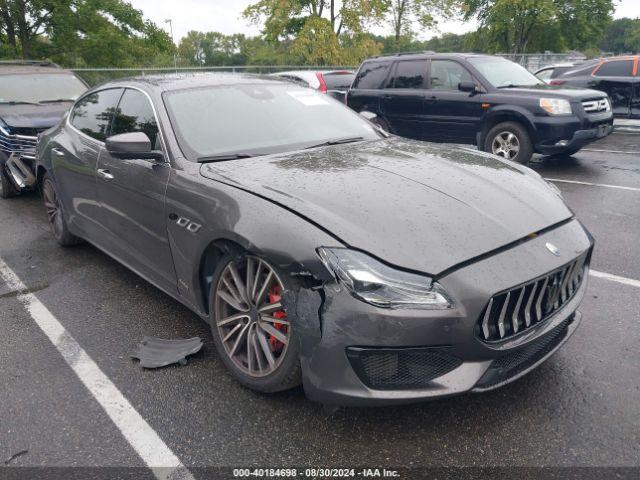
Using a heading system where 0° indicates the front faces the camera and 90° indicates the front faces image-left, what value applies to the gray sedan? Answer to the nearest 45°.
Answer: approximately 315°

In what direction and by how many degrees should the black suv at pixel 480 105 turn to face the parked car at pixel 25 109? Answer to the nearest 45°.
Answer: approximately 90° to its right

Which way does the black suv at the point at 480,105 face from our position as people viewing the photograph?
facing the viewer and to the right of the viewer

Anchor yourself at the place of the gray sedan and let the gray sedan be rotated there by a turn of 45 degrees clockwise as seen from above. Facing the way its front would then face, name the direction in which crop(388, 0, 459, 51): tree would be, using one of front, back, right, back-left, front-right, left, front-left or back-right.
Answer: back

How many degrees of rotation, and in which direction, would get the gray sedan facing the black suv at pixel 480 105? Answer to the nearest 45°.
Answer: approximately 135° to its left

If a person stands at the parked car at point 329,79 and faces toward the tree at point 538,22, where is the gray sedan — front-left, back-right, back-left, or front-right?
back-right

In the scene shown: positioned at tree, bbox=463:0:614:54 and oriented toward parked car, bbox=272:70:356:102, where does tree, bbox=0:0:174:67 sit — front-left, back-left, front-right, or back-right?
front-right

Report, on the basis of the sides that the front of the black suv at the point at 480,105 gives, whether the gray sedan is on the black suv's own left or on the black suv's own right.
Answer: on the black suv's own right

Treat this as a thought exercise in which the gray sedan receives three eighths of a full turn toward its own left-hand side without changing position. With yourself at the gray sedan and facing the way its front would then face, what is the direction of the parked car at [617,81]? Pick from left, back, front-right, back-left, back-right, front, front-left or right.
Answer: front-right

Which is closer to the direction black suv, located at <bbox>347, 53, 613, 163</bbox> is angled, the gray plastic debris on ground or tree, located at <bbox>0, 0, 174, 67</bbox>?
the gray plastic debris on ground

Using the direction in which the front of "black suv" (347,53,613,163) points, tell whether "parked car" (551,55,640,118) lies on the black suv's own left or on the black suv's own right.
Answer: on the black suv's own left
